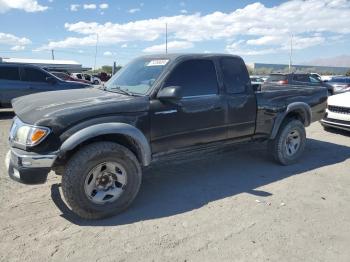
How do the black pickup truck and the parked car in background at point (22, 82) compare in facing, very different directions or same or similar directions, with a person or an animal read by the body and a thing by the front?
very different directions

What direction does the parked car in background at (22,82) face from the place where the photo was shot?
facing to the right of the viewer

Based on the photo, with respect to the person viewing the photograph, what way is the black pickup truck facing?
facing the viewer and to the left of the viewer

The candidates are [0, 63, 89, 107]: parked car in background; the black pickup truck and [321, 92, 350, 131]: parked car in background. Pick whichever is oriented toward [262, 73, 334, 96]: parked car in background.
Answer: [0, 63, 89, 107]: parked car in background

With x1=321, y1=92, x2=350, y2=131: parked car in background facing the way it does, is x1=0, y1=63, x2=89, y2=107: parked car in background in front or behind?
in front

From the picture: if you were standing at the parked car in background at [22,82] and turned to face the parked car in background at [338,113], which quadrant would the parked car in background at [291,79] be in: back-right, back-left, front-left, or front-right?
front-left

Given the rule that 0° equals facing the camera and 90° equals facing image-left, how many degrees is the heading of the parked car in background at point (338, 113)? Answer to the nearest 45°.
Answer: approximately 45°

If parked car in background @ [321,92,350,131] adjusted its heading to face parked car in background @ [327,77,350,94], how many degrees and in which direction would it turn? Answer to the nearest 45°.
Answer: approximately 135° to its right

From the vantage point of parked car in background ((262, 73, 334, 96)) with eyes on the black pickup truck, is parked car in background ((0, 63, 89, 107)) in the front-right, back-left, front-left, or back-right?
front-right

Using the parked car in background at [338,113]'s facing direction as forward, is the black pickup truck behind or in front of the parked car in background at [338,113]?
in front

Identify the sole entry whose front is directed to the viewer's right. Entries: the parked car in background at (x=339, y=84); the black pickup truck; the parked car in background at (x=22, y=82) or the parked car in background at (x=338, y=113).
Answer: the parked car in background at (x=22, y=82)

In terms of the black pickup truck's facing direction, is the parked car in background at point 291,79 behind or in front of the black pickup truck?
behind
